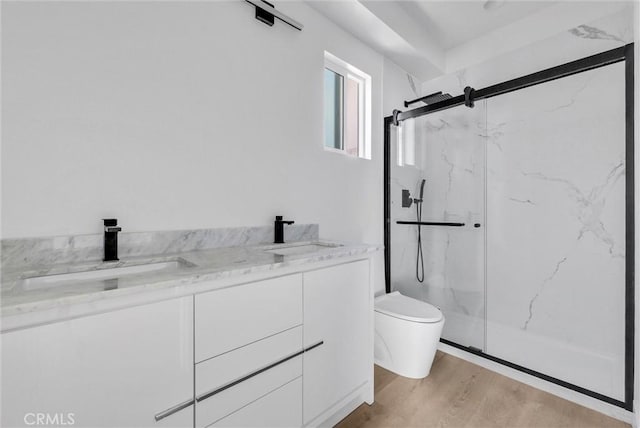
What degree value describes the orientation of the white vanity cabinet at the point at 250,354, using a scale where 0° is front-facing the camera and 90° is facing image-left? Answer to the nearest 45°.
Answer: approximately 315°

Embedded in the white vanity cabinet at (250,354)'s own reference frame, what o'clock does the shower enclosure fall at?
The shower enclosure is roughly at 10 o'clock from the white vanity cabinet.

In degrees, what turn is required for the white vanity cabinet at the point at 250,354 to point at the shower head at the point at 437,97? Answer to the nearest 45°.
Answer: approximately 90° to its left

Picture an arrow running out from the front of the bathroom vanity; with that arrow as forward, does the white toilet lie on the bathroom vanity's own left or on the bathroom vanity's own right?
on the bathroom vanity's own left

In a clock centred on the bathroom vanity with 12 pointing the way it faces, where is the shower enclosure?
The shower enclosure is roughly at 10 o'clock from the bathroom vanity.

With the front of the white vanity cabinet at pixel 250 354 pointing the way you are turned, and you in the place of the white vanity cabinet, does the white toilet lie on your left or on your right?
on your left

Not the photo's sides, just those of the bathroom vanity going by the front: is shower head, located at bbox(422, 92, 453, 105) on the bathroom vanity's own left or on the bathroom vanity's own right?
on the bathroom vanity's own left

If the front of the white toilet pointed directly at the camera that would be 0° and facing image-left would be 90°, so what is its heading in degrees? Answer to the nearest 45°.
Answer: approximately 315°

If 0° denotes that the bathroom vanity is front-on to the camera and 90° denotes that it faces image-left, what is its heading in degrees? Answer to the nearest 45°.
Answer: approximately 315°
